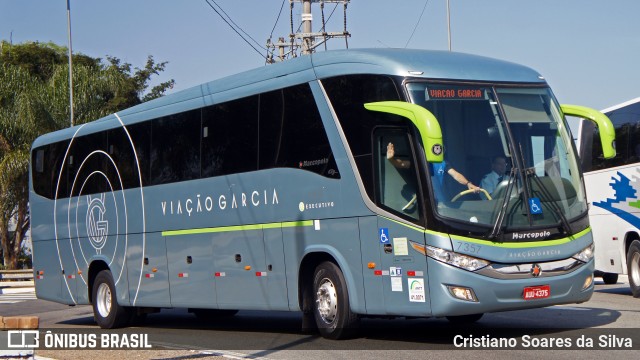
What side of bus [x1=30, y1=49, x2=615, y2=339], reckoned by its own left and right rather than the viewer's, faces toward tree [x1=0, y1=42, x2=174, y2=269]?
back

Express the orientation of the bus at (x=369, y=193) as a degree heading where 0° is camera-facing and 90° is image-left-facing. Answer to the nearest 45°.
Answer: approximately 315°

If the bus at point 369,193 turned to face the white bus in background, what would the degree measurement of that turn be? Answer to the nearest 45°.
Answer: approximately 90° to its left
